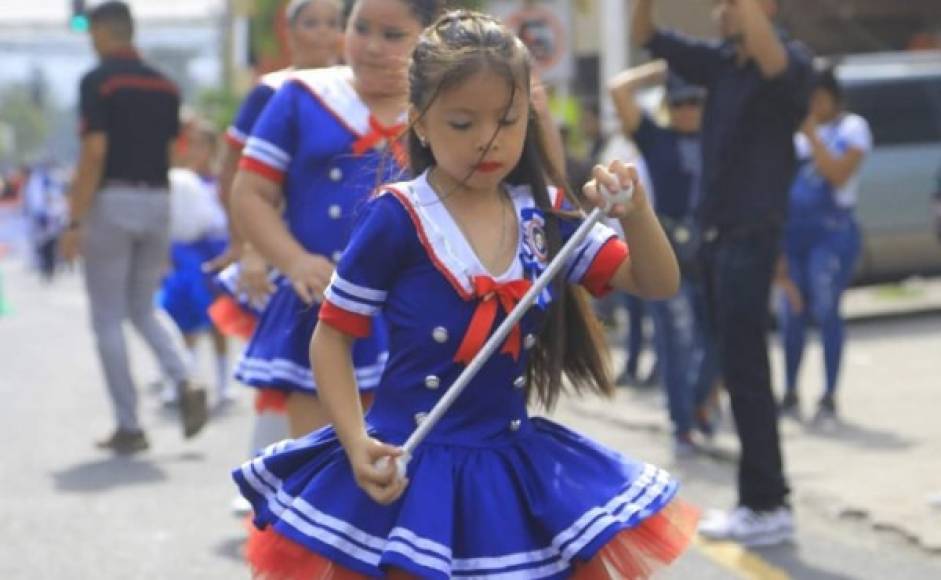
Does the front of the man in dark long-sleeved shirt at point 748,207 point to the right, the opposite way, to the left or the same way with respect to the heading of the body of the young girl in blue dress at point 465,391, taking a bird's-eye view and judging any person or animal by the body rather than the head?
to the right

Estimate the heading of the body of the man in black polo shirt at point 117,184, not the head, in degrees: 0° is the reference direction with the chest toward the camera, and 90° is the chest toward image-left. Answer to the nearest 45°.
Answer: approximately 135°

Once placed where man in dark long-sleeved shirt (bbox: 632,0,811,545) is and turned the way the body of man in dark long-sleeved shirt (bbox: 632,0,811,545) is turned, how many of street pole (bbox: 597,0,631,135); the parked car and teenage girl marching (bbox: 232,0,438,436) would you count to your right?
2

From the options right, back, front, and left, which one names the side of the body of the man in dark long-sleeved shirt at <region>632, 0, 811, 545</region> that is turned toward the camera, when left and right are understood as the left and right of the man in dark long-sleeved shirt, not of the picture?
left

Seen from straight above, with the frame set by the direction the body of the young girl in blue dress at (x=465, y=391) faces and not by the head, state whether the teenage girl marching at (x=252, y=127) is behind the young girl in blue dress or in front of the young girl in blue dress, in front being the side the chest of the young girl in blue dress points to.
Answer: behind

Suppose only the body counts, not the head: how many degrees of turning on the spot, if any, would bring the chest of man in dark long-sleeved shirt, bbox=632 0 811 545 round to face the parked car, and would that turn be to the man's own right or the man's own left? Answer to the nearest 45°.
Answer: approximately 90° to the man's own right

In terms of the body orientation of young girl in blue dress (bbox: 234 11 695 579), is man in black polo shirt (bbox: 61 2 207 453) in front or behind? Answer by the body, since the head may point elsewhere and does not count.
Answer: behind

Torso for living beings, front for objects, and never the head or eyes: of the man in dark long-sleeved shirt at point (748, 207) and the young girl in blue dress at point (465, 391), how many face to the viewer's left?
1

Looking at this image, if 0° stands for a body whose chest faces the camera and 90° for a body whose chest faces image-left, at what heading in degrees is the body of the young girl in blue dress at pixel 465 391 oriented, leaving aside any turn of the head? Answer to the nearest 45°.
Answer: approximately 0°
